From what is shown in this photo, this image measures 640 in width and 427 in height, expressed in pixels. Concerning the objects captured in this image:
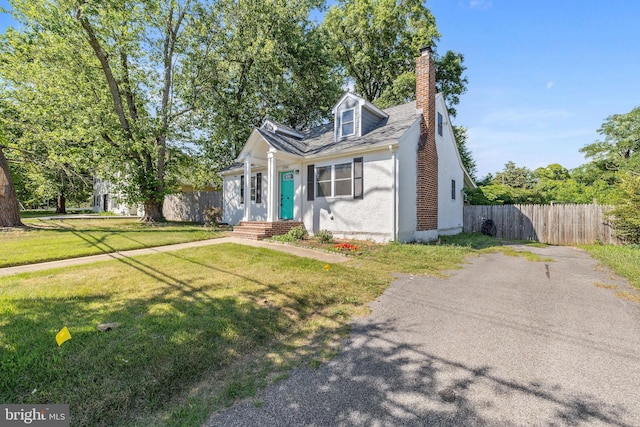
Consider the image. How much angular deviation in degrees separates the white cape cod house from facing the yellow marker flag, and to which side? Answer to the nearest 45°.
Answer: approximately 45° to its left

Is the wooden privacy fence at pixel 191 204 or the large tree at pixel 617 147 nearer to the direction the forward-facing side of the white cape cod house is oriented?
the wooden privacy fence

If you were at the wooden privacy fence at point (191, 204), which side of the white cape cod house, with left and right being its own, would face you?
right

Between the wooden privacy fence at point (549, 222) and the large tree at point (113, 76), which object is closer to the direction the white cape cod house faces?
the large tree

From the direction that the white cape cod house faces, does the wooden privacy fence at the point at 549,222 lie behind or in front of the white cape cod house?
behind

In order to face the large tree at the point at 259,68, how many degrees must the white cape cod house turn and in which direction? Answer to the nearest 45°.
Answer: approximately 90° to its right

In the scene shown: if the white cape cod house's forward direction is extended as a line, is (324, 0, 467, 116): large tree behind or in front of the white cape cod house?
behind

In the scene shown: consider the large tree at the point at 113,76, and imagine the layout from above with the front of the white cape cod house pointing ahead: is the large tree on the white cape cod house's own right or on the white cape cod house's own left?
on the white cape cod house's own right

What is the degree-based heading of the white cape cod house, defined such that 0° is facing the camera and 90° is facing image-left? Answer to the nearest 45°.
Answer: approximately 45°
